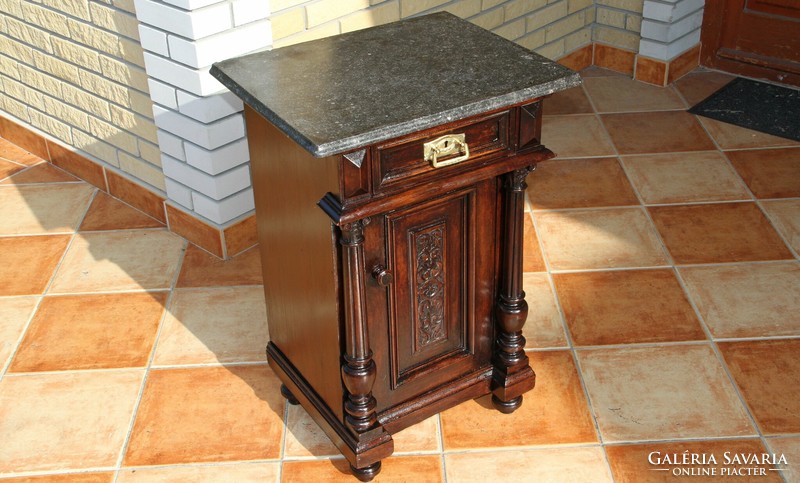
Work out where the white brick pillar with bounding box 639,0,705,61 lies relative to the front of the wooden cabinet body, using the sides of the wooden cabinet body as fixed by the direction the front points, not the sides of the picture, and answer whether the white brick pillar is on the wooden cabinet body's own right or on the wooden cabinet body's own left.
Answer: on the wooden cabinet body's own left

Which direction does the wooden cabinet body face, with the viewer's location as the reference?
facing the viewer and to the right of the viewer

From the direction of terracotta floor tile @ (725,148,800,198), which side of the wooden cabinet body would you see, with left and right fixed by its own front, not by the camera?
left

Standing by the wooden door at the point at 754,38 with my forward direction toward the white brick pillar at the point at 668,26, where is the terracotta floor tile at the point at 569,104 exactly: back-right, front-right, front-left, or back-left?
front-left

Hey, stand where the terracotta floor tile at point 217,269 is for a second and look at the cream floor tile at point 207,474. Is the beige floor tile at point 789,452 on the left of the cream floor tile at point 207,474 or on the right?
left

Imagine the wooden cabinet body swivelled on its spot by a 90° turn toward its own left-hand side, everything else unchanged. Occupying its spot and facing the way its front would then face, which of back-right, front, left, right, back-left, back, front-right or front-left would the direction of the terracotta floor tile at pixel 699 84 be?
front

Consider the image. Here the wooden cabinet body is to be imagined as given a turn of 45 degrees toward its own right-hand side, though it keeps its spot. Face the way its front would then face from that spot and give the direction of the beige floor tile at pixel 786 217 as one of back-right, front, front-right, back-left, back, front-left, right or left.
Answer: back-left

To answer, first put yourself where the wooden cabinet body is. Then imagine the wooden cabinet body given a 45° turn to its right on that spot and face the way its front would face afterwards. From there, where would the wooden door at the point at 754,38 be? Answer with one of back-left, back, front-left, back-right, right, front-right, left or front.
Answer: back-left

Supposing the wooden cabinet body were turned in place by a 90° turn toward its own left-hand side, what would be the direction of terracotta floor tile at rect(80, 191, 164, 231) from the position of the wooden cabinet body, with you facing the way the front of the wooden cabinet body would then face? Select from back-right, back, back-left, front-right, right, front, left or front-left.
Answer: left

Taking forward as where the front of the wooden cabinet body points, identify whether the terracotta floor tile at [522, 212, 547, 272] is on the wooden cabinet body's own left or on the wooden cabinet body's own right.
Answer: on the wooden cabinet body's own left

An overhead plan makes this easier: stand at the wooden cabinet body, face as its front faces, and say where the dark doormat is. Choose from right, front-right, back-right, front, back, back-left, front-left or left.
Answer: left

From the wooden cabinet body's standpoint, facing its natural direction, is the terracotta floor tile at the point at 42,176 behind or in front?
behind

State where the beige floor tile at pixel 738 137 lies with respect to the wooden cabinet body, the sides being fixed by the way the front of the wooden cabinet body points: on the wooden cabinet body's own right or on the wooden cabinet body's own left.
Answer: on the wooden cabinet body's own left

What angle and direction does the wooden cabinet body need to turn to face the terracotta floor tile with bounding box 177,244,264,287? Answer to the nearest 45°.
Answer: approximately 180°

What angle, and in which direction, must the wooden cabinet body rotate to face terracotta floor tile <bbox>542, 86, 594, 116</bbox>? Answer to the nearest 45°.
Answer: approximately 135° to its left

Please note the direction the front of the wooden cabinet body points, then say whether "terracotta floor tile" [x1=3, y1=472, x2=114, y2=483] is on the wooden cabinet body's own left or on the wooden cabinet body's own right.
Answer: on the wooden cabinet body's own right

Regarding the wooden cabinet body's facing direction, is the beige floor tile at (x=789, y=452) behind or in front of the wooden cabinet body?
in front
